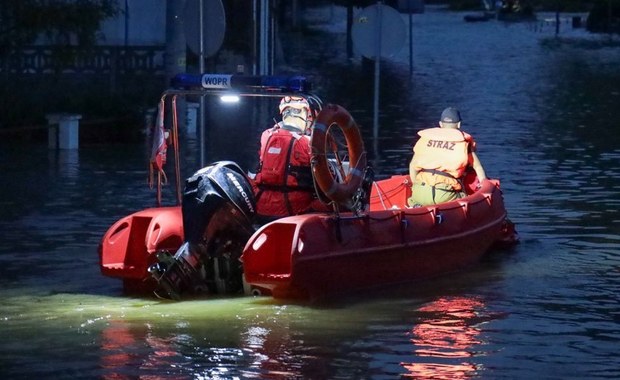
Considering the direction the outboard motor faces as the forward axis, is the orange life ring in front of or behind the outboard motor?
in front

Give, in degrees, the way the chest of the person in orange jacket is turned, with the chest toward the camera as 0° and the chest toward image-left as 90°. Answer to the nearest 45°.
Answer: approximately 180°

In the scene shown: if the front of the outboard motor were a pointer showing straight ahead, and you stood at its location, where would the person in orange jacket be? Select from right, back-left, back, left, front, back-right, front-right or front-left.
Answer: front

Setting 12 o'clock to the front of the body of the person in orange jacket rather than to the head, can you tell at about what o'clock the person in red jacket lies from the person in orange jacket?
The person in red jacket is roughly at 7 o'clock from the person in orange jacket.

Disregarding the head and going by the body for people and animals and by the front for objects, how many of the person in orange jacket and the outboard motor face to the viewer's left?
0

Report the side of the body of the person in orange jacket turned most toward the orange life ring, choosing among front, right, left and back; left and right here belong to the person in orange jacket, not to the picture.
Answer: back

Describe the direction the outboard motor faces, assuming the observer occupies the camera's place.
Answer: facing away from the viewer and to the right of the viewer

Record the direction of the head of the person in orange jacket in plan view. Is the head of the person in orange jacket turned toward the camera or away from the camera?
away from the camera

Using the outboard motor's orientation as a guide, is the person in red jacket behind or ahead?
ahead

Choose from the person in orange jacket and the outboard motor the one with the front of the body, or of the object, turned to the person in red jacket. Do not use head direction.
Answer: the outboard motor
